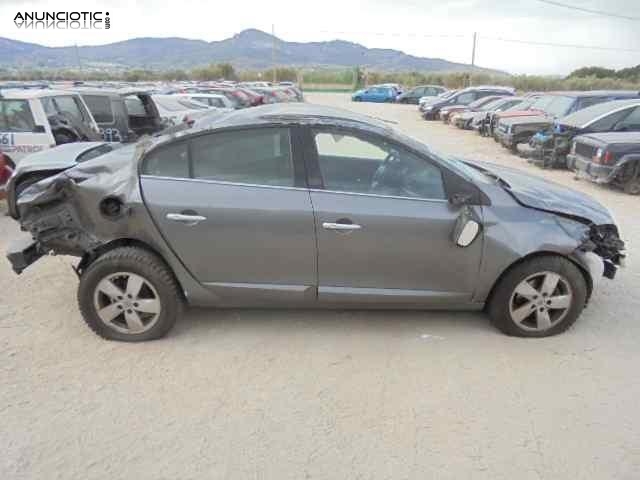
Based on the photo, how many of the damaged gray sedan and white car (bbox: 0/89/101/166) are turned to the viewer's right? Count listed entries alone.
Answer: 1

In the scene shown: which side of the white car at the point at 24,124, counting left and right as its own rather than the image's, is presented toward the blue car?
right

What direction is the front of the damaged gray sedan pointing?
to the viewer's right

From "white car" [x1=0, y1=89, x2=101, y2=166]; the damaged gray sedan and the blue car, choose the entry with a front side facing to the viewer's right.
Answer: the damaged gray sedan

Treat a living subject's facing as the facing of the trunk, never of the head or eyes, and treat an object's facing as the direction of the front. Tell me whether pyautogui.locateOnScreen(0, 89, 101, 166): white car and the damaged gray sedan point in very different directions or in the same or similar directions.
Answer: very different directions

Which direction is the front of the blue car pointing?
to the viewer's left

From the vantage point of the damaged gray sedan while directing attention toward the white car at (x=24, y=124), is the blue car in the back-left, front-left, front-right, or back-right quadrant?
front-right

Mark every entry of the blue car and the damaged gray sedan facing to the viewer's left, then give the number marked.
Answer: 1

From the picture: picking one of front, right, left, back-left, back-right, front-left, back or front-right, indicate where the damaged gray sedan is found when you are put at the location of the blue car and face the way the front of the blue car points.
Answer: left

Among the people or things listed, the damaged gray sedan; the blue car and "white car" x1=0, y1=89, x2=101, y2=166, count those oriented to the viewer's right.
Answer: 1

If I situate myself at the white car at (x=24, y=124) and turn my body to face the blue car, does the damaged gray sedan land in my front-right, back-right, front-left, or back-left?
back-right

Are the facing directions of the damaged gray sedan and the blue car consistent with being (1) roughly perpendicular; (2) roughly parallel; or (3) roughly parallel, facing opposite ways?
roughly parallel, facing opposite ways

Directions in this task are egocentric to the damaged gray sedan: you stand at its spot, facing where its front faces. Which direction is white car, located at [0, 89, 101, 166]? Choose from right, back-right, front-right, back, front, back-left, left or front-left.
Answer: back-left

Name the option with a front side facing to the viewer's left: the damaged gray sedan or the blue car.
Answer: the blue car

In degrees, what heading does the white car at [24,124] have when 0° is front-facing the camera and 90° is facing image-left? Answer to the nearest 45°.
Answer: approximately 135°

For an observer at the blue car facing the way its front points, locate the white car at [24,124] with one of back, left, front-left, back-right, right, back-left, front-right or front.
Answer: left
